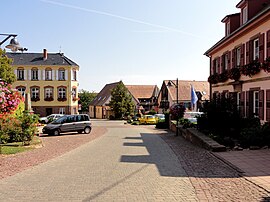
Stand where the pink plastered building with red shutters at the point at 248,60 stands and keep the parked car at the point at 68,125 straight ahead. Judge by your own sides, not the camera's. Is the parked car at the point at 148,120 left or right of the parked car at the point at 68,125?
right

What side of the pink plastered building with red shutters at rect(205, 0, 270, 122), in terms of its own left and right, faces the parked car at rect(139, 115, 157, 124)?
right

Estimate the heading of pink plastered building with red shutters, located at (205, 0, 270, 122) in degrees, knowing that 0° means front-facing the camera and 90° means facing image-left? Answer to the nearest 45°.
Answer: approximately 45°

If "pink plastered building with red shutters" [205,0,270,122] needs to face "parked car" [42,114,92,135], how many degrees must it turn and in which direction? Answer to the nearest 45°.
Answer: approximately 45° to its right
